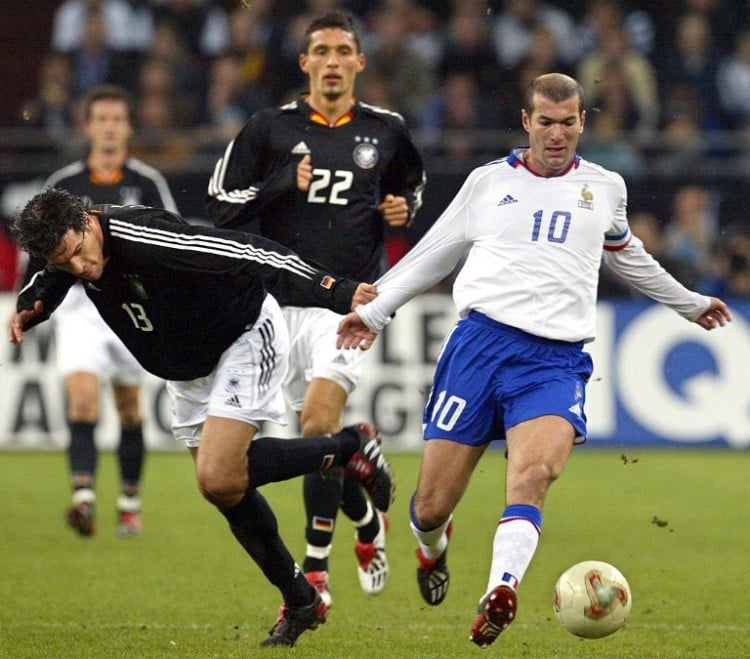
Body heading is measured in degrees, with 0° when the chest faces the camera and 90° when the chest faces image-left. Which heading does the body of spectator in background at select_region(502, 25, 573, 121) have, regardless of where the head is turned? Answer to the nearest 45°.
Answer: approximately 0°

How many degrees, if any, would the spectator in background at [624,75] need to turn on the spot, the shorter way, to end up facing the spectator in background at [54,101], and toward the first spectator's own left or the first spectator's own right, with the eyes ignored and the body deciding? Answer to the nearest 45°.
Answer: approximately 90° to the first spectator's own right

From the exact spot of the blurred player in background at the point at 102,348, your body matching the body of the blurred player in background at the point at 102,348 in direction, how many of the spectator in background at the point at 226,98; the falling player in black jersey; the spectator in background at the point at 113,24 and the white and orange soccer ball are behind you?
2

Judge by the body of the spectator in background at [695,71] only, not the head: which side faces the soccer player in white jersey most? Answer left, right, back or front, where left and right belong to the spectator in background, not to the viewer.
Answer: front

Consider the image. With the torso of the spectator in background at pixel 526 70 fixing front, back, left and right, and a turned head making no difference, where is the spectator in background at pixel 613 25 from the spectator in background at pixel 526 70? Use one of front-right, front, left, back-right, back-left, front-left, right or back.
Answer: back-left

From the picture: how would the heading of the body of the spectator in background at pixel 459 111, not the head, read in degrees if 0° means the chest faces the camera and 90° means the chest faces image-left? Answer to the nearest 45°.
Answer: approximately 0°

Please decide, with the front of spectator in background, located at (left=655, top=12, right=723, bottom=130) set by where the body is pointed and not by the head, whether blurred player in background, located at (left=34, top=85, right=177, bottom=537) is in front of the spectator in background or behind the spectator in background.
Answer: in front

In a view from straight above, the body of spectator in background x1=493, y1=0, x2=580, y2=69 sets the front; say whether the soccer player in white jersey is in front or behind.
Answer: in front

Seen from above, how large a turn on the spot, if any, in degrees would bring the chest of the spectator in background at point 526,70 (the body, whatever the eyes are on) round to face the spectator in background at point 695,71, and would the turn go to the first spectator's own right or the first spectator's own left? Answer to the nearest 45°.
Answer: approximately 90° to the first spectator's own left

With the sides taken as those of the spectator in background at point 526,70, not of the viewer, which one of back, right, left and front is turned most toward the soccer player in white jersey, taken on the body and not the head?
front
